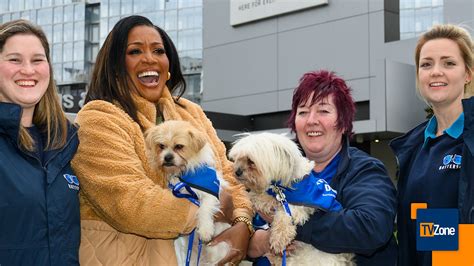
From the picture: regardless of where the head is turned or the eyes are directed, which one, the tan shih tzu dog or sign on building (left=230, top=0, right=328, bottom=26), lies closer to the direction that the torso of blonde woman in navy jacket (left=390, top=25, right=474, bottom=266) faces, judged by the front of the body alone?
the tan shih tzu dog

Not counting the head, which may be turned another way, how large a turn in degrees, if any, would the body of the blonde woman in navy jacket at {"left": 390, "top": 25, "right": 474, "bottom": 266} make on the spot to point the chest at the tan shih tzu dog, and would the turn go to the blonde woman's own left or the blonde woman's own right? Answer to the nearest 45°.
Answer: approximately 45° to the blonde woman's own right

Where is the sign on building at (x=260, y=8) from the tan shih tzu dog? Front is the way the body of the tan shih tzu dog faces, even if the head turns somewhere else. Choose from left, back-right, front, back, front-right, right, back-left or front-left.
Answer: back-right

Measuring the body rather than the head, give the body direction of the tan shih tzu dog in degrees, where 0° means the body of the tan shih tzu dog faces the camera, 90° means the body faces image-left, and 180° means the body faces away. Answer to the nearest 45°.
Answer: approximately 45°

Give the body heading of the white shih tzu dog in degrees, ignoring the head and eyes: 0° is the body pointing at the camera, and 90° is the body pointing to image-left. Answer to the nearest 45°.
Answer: approximately 45°

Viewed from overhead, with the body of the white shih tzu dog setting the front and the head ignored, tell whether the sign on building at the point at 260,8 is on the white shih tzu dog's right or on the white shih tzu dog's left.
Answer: on the white shih tzu dog's right

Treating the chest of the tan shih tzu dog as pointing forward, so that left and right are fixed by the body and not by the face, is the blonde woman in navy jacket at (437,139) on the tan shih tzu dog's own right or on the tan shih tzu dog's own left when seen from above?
on the tan shih tzu dog's own left
